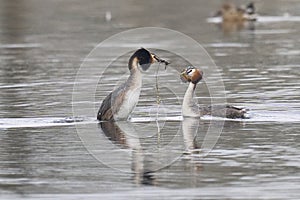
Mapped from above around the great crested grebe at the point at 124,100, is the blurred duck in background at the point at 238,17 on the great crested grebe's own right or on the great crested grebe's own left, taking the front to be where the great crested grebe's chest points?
on the great crested grebe's own left

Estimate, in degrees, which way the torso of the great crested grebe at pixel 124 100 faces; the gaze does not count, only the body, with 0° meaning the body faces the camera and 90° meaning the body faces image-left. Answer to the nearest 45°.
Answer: approximately 270°
